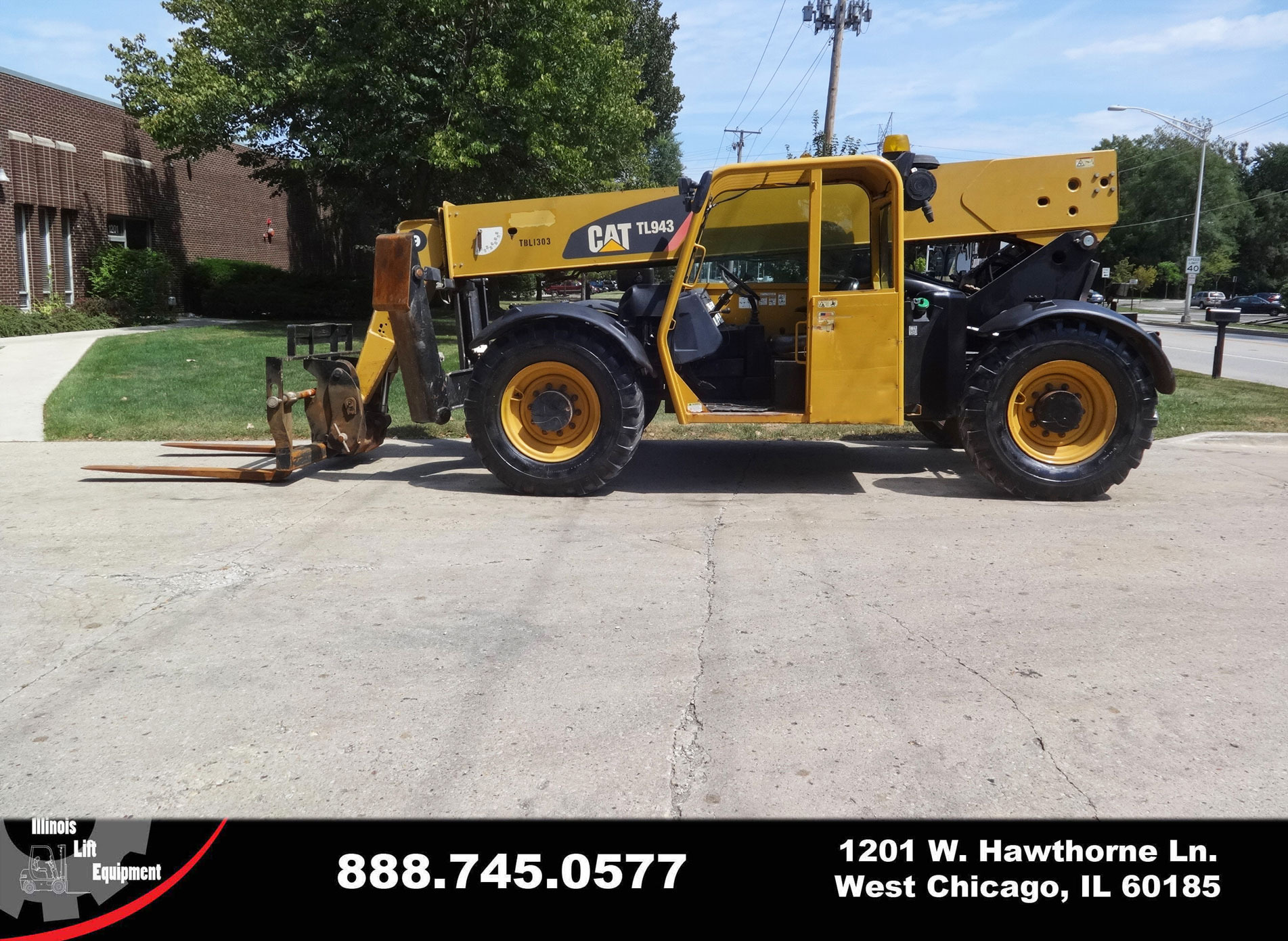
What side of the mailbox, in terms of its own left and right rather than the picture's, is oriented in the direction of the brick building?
back

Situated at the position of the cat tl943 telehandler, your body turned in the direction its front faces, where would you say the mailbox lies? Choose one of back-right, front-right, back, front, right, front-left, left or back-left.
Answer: back-right

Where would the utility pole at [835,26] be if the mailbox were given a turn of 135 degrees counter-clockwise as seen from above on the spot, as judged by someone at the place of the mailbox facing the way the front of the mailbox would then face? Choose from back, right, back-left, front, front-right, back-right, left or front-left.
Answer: front

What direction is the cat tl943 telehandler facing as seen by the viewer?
to the viewer's left

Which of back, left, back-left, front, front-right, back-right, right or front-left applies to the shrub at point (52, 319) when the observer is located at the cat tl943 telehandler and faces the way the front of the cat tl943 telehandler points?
front-right

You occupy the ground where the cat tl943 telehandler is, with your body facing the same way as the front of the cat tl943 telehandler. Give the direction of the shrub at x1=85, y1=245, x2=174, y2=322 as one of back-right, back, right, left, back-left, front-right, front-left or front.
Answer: front-right

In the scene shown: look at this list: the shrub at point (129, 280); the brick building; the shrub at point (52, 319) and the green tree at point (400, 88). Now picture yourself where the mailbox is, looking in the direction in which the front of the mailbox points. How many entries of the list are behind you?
4

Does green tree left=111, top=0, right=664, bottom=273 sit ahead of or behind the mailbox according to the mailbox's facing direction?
behind

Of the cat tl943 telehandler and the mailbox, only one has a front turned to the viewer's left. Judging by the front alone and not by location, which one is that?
the cat tl943 telehandler

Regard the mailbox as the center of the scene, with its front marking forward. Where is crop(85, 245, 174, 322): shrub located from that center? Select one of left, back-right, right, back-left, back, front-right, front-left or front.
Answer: back

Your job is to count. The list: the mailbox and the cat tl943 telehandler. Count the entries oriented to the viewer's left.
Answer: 1

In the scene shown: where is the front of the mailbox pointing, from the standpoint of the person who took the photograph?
facing to the right of the viewer
